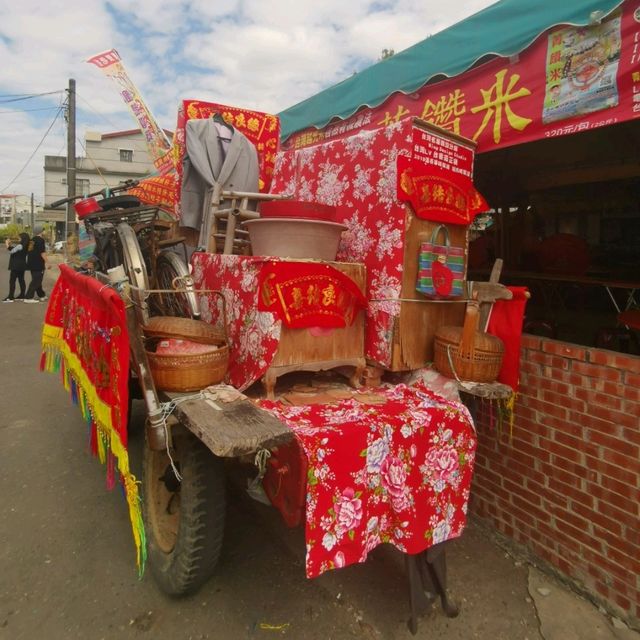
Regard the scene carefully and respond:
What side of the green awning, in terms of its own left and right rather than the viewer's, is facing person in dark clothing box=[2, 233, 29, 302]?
right

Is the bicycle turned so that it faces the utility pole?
yes

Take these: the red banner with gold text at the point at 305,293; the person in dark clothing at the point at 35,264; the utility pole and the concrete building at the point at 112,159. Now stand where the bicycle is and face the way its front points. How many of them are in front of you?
3

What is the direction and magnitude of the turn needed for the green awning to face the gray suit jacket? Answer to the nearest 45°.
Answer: approximately 45° to its right

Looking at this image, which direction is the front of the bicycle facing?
away from the camera

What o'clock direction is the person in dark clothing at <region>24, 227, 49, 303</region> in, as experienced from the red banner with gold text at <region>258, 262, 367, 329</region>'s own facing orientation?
The person in dark clothing is roughly at 5 o'clock from the red banner with gold text.

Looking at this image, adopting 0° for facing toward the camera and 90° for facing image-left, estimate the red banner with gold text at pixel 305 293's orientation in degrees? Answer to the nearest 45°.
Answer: approximately 0°

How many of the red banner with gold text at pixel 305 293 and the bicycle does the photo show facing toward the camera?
1

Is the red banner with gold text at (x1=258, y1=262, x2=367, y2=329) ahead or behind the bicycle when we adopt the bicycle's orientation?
behind

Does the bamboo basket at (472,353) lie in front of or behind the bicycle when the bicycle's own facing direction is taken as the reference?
behind

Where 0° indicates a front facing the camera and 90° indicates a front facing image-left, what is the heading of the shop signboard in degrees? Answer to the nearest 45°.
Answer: approximately 45°
